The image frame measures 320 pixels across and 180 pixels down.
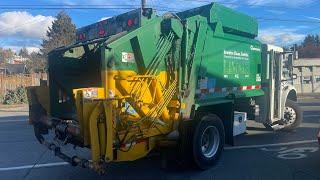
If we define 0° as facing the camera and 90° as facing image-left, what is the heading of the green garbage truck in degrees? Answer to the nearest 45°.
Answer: approximately 225°

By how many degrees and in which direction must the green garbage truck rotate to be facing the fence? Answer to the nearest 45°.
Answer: approximately 90° to its left
